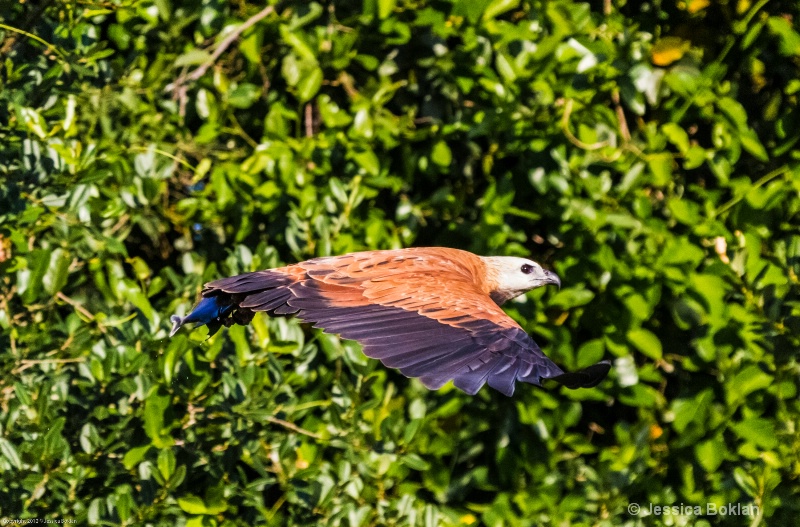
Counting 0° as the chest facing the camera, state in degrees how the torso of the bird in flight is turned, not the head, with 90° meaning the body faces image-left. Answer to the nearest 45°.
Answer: approximately 270°
